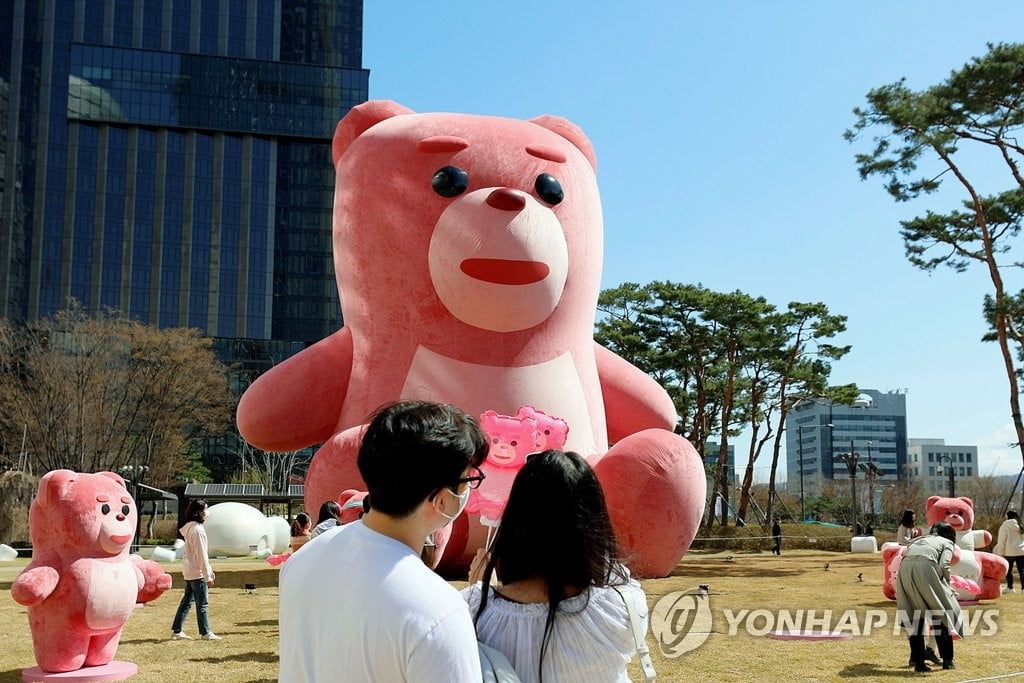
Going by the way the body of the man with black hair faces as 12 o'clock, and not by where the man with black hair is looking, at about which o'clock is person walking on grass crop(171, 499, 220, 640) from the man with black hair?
The person walking on grass is roughly at 10 o'clock from the man with black hair.

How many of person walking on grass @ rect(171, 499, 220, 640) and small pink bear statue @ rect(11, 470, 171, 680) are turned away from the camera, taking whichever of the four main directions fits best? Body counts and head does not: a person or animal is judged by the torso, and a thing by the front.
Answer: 0

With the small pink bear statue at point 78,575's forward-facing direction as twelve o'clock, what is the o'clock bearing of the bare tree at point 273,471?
The bare tree is roughly at 8 o'clock from the small pink bear statue.

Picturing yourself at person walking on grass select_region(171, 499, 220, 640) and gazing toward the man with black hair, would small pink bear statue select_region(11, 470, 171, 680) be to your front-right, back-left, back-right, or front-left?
front-right

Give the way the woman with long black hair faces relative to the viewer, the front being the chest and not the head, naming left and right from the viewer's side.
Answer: facing away from the viewer

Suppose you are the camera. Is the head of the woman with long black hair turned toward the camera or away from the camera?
away from the camera

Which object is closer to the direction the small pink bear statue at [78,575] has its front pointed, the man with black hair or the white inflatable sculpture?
the man with black hair

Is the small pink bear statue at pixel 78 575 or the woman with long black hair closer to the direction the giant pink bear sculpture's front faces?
the woman with long black hair

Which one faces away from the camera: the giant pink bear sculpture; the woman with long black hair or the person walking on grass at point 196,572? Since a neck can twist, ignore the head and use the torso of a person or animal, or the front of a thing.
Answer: the woman with long black hair

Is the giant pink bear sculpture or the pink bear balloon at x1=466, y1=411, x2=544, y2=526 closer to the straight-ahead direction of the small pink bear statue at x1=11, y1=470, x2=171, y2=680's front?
the pink bear balloon

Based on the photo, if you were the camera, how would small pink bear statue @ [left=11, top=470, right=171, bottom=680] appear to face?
facing the viewer and to the right of the viewer

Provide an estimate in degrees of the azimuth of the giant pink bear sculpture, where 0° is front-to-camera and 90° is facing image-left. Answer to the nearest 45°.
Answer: approximately 315°
